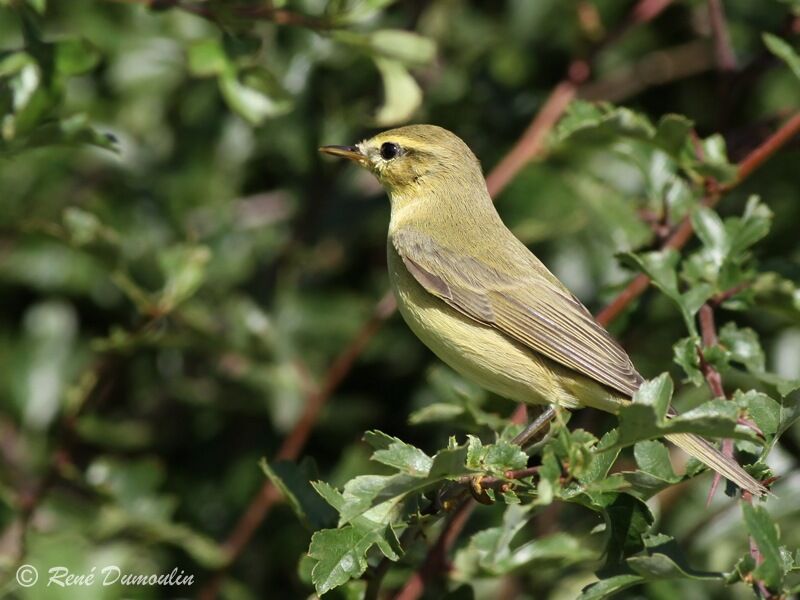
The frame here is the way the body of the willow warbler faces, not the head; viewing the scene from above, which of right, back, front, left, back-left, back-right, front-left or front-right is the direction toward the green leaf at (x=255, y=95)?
front

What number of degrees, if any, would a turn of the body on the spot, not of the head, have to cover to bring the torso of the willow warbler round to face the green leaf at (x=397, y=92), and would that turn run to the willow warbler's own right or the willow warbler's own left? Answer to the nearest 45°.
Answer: approximately 90° to the willow warbler's own right

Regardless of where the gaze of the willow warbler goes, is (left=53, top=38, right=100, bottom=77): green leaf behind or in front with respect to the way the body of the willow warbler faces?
in front

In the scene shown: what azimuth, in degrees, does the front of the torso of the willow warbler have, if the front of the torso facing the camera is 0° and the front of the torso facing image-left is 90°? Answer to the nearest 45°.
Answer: approximately 90°

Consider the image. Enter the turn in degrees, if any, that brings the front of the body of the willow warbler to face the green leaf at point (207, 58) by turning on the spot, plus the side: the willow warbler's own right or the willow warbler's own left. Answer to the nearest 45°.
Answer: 0° — it already faces it
